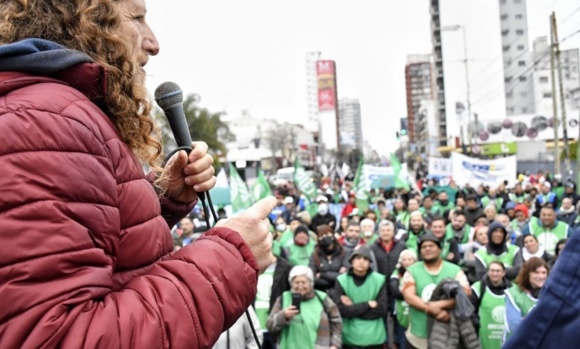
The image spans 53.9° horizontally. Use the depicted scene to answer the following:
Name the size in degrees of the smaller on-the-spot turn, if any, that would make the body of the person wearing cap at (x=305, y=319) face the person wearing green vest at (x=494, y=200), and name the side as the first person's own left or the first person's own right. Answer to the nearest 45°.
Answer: approximately 135° to the first person's own left

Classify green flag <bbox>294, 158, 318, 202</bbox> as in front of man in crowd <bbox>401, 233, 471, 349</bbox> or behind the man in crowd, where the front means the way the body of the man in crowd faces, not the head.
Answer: behind

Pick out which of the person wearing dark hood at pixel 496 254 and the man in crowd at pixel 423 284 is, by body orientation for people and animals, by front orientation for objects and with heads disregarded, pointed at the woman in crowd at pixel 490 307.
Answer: the person wearing dark hood

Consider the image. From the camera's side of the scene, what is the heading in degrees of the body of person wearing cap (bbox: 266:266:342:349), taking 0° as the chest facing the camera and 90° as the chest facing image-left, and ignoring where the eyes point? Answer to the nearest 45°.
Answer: approximately 0°

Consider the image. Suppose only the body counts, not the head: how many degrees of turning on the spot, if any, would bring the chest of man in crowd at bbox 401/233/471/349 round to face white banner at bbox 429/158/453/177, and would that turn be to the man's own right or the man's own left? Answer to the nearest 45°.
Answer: approximately 180°

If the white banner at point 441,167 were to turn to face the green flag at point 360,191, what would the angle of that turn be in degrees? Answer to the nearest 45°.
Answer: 0° — it already faces it
